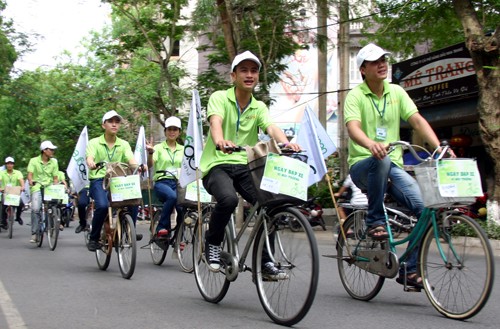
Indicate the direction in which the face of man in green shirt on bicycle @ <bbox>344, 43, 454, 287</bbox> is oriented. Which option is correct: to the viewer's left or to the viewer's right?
to the viewer's right

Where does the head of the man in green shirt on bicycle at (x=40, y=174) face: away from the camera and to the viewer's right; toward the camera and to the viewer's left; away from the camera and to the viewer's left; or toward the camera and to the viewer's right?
toward the camera and to the viewer's right

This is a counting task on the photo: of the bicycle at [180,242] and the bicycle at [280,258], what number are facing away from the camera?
0

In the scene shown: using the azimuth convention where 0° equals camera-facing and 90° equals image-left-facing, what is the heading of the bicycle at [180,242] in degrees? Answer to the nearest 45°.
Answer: approximately 315°

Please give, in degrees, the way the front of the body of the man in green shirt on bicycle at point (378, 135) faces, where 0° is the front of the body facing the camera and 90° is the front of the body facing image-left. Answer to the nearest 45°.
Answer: approximately 315°

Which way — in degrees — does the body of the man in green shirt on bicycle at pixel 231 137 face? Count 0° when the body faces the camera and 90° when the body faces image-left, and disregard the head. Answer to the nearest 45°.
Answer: approximately 315°

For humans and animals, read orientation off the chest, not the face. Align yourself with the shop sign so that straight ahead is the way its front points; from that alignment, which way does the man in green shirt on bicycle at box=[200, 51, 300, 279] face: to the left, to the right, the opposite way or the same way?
to the left

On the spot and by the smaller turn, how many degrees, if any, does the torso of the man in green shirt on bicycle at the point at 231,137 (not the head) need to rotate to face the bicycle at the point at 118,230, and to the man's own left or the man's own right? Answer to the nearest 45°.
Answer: approximately 180°
